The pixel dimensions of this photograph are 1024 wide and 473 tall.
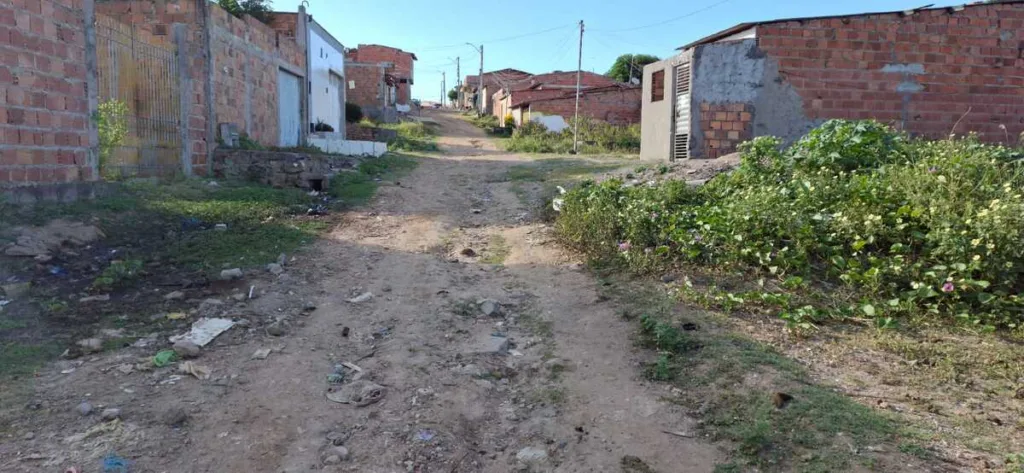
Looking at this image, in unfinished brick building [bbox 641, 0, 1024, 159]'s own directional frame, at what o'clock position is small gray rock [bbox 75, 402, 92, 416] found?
The small gray rock is roughly at 11 o'clock from the unfinished brick building.

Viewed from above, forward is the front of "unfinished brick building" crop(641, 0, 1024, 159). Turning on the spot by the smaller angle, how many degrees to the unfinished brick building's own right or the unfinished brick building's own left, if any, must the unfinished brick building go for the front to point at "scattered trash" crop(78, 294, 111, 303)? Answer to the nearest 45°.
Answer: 0° — it already faces it

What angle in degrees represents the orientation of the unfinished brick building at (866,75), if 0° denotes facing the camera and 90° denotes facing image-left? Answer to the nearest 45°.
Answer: approximately 45°

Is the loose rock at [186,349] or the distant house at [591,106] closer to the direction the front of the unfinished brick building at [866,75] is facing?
the loose rock

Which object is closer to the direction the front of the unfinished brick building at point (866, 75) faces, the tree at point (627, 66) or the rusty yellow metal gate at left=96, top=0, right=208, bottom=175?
the rusty yellow metal gate

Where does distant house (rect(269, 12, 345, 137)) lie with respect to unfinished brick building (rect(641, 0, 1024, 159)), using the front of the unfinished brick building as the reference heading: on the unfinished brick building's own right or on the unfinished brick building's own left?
on the unfinished brick building's own right

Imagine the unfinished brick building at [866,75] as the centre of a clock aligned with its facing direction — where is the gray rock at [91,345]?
The gray rock is roughly at 11 o'clock from the unfinished brick building.

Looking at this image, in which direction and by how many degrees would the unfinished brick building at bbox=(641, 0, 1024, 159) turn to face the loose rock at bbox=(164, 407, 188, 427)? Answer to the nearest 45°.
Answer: approximately 45° to its left

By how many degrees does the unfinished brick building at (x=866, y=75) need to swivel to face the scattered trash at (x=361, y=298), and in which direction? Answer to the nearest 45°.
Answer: approximately 45° to its left

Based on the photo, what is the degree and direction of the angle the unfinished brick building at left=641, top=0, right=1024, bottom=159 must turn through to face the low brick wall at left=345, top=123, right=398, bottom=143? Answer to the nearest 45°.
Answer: approximately 90° to its right

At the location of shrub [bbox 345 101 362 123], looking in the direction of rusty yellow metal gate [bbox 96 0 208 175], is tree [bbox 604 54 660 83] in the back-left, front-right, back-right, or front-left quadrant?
back-left

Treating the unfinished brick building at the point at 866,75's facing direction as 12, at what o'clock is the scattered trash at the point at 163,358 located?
The scattered trash is roughly at 11 o'clock from the unfinished brick building.
